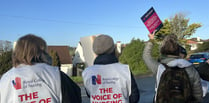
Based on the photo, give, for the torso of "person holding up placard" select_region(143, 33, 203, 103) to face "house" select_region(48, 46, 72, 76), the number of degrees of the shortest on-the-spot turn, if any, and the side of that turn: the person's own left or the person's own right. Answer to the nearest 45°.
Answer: approximately 45° to the person's own left

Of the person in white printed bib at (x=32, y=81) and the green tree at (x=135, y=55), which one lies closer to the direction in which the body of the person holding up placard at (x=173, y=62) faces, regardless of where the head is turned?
the green tree

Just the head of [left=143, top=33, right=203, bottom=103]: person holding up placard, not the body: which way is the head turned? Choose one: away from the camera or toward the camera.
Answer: away from the camera

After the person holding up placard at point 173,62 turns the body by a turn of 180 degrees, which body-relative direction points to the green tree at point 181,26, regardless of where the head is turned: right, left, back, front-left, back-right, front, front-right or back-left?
back

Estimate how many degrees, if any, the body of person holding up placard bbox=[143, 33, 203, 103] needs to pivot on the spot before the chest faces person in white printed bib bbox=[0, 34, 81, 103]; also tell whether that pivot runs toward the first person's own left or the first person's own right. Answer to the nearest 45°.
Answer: approximately 135° to the first person's own left

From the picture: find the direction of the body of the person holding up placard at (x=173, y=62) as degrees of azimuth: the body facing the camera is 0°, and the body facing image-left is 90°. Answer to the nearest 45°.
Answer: approximately 180°

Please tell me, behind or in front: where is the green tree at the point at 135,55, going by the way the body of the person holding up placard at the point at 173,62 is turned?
in front

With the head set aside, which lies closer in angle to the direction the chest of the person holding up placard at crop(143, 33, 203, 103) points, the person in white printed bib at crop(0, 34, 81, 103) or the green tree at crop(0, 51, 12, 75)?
the green tree

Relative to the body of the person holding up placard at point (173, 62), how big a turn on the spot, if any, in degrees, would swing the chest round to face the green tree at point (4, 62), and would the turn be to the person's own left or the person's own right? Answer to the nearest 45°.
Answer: approximately 45° to the person's own left
